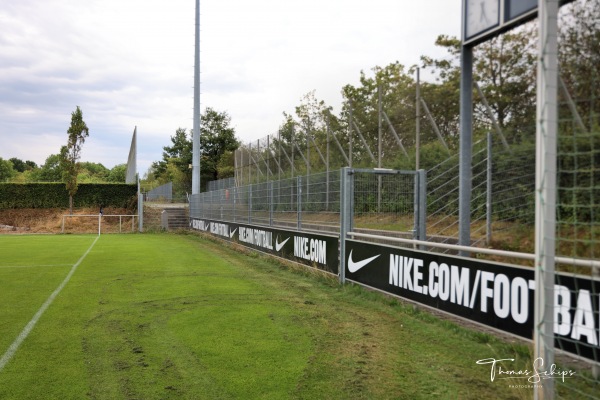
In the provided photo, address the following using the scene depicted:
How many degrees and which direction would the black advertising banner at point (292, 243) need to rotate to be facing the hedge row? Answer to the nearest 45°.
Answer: approximately 90° to its right

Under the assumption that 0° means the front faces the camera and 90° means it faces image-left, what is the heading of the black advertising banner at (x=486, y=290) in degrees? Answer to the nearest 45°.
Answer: approximately 45°

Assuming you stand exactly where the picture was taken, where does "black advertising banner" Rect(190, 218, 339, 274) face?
facing the viewer and to the left of the viewer

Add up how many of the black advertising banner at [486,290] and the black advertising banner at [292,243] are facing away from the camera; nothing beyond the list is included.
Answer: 0

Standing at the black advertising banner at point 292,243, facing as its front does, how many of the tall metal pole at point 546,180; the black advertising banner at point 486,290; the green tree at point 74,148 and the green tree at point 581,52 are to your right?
1

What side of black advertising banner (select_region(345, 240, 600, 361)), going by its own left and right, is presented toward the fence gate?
right

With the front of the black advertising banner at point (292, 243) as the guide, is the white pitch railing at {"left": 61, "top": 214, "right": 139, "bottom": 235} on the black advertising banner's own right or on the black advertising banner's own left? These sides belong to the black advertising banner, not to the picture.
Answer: on the black advertising banner's own right

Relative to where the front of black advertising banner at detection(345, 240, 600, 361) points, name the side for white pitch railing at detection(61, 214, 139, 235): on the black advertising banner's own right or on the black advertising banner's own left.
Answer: on the black advertising banner's own right

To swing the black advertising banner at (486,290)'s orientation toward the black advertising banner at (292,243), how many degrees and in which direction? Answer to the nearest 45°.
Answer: approximately 90° to its right

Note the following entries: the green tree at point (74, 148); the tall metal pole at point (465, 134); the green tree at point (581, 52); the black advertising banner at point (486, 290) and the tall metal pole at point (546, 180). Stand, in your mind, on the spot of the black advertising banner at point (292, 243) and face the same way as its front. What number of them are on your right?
1

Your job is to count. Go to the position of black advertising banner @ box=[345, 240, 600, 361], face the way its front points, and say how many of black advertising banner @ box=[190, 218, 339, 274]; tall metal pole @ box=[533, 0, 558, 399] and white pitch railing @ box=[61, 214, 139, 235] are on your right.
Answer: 2

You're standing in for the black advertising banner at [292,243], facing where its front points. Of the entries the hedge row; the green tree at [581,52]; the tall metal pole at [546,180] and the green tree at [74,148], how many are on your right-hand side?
2

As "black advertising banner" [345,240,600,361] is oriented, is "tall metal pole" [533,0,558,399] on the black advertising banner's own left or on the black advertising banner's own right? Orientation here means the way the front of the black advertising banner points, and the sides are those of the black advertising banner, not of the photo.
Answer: on the black advertising banner's own left

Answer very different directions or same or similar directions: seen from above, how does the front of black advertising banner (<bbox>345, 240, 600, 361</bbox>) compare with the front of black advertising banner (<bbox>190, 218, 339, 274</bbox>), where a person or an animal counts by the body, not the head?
same or similar directions

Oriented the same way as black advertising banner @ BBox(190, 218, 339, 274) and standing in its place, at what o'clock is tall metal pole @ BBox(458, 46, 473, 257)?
The tall metal pole is roughly at 10 o'clock from the black advertising banner.

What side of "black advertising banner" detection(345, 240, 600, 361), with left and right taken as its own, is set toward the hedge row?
right
